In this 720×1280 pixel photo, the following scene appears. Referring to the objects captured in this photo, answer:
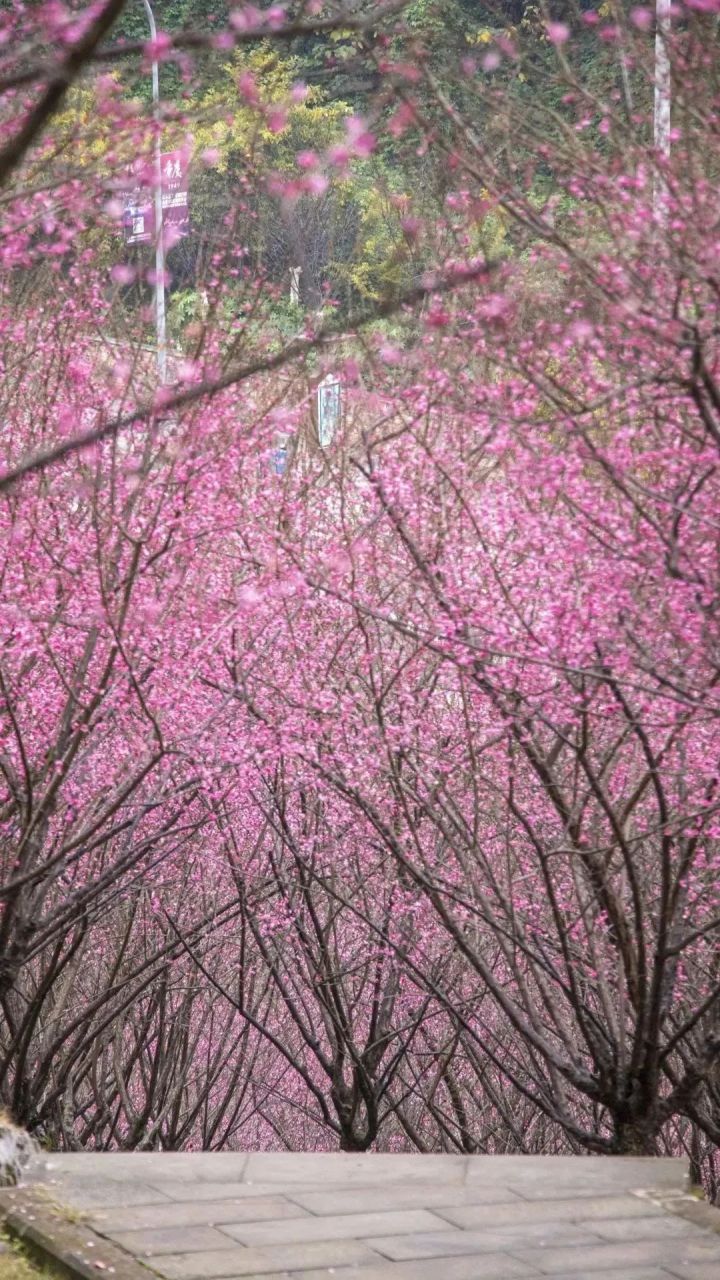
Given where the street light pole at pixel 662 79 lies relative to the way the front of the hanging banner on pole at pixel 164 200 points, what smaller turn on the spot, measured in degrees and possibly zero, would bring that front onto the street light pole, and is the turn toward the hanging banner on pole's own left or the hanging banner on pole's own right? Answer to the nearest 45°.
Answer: approximately 45° to the hanging banner on pole's own left

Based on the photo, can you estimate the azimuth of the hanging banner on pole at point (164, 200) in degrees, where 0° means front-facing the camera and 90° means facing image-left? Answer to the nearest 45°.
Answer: approximately 0°

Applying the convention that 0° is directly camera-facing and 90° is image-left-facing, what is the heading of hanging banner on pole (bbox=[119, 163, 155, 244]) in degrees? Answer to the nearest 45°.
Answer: approximately 0°
